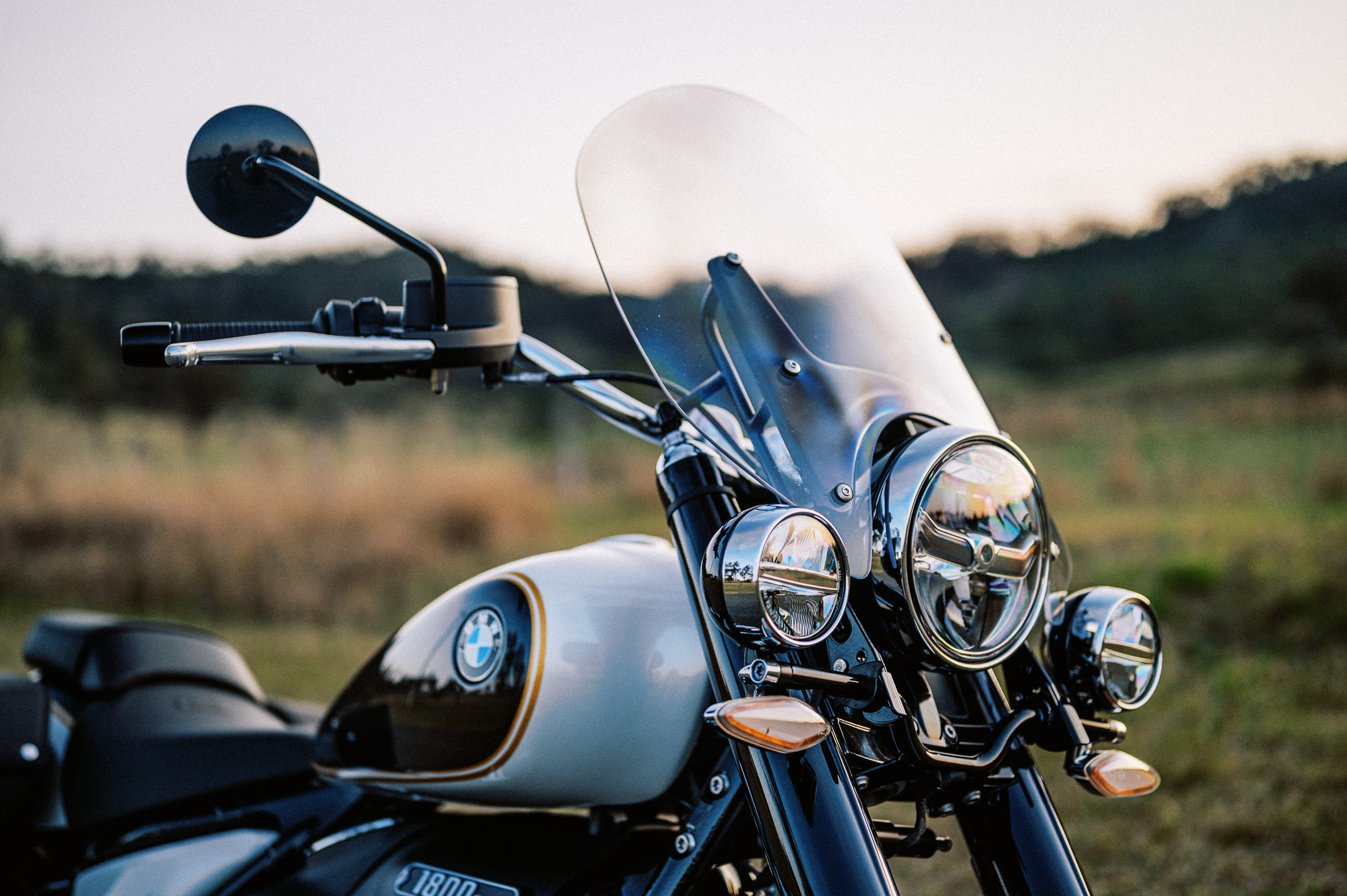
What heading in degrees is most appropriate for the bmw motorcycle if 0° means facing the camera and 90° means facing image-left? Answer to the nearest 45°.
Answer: approximately 315°
